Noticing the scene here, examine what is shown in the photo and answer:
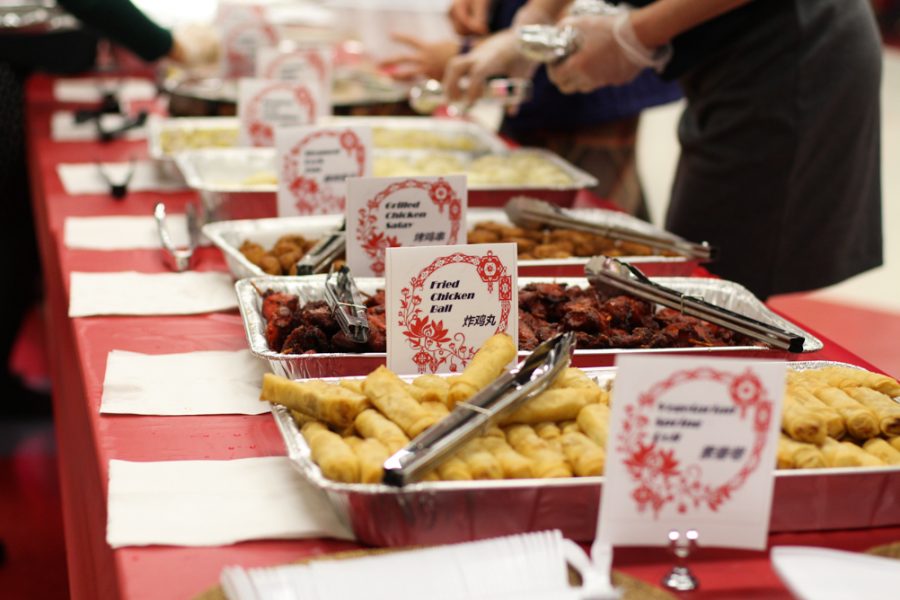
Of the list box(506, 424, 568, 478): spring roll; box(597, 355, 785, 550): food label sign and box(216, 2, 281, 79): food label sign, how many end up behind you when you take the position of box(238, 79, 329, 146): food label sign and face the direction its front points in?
1

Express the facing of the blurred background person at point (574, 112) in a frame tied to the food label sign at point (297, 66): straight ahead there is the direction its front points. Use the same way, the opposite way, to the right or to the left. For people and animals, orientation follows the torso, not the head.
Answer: to the right

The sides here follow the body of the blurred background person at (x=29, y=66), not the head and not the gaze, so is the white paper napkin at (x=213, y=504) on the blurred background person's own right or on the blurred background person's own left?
on the blurred background person's own right

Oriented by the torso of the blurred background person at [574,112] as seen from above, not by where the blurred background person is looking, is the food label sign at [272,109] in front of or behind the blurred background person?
in front

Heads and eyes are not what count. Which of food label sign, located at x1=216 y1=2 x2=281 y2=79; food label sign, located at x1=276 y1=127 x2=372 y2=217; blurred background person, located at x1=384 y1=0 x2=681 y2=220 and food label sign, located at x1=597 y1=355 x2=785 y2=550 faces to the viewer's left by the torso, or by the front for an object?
the blurred background person

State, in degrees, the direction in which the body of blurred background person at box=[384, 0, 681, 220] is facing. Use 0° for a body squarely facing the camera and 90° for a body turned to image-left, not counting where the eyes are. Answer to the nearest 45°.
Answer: approximately 90°

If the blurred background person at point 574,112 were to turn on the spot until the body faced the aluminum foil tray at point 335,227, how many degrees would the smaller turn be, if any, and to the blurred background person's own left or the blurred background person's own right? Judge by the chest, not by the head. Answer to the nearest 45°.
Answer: approximately 90° to the blurred background person's own left

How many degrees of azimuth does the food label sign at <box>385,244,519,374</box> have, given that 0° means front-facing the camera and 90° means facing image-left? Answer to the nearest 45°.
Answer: approximately 0°

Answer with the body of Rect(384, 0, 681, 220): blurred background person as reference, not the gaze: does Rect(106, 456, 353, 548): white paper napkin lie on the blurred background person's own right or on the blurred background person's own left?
on the blurred background person's own left

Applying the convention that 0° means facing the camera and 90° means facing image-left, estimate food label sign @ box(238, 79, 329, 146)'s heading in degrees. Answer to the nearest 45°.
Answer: approximately 0°
